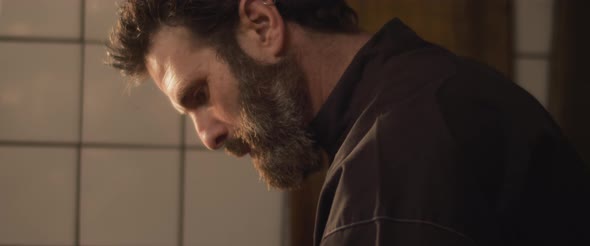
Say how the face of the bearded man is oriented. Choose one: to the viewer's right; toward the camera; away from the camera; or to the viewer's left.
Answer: to the viewer's left

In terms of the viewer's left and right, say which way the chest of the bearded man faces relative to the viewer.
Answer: facing to the left of the viewer
